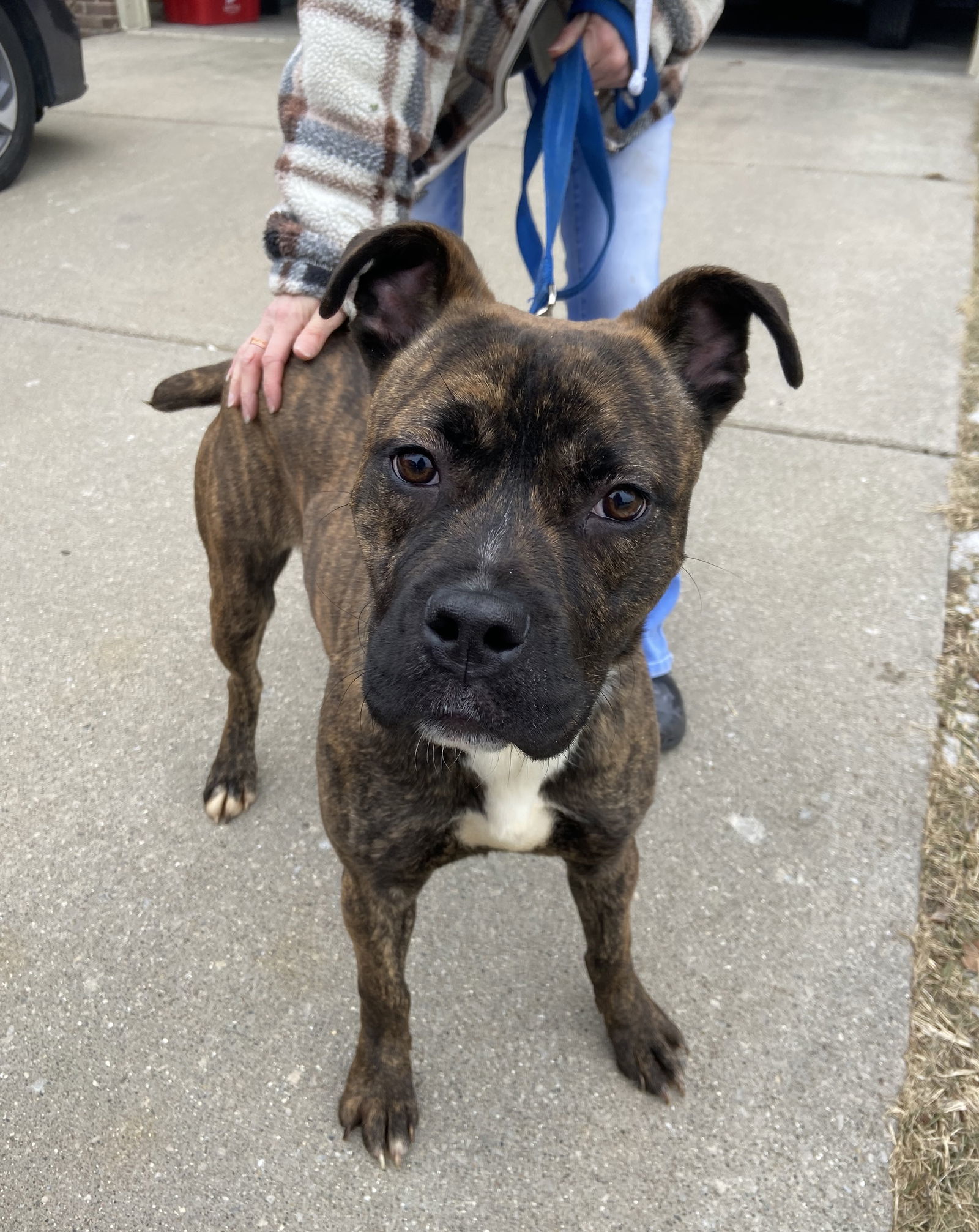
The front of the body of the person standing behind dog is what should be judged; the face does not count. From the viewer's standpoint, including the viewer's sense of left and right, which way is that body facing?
facing the viewer

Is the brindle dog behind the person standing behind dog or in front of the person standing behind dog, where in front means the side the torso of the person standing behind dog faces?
in front

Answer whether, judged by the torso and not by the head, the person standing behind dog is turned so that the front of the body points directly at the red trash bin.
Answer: no

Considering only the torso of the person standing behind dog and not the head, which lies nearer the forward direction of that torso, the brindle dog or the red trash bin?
the brindle dog
